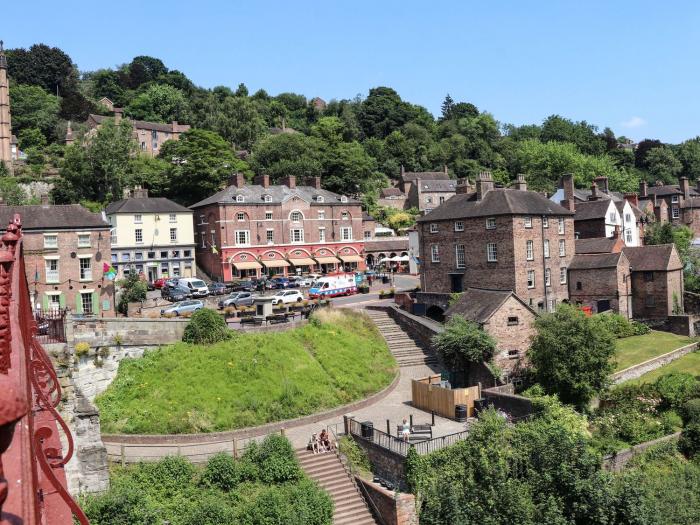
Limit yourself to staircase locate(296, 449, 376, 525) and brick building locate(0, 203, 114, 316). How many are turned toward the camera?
2

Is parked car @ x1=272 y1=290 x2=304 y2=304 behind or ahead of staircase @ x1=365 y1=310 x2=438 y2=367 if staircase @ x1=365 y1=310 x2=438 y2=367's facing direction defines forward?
behind

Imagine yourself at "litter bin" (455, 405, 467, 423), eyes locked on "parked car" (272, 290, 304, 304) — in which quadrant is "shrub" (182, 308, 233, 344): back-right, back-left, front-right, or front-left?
front-left

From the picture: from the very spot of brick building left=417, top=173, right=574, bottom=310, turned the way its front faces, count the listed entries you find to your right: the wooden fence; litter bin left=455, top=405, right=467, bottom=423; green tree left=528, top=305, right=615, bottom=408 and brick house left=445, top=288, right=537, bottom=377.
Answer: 0

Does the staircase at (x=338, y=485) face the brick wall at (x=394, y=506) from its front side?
no

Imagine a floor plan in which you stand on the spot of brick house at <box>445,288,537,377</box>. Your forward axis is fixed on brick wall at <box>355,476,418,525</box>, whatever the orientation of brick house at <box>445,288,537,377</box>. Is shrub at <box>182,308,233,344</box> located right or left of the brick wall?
right

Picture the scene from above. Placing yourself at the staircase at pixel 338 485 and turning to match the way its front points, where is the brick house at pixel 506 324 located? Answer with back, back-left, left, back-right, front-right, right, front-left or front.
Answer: back-left

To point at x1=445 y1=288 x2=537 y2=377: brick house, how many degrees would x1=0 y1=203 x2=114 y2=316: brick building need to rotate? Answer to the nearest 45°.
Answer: approximately 45° to its left

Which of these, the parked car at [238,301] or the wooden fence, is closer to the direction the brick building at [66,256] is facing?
the wooden fence

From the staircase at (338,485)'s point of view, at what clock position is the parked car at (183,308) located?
The parked car is roughly at 5 o'clock from the staircase.

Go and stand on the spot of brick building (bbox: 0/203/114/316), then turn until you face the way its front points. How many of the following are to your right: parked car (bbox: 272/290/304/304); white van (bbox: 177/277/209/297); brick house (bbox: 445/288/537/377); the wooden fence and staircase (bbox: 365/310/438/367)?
0

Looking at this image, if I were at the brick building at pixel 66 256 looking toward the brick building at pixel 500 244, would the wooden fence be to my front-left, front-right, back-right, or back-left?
front-right

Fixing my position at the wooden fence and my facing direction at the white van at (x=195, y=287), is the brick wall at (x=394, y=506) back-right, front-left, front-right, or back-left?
back-left

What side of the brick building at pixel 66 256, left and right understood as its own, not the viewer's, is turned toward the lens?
front

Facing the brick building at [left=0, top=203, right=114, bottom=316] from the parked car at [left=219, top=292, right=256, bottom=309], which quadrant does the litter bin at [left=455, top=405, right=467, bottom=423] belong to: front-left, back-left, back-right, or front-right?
back-left

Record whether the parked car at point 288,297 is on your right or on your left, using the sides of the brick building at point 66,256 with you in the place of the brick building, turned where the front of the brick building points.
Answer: on your left

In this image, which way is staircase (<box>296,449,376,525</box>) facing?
toward the camera

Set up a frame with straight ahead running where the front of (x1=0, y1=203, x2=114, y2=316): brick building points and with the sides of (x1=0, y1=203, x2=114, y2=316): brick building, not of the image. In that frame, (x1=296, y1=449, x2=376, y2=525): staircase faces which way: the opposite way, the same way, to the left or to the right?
the same way
